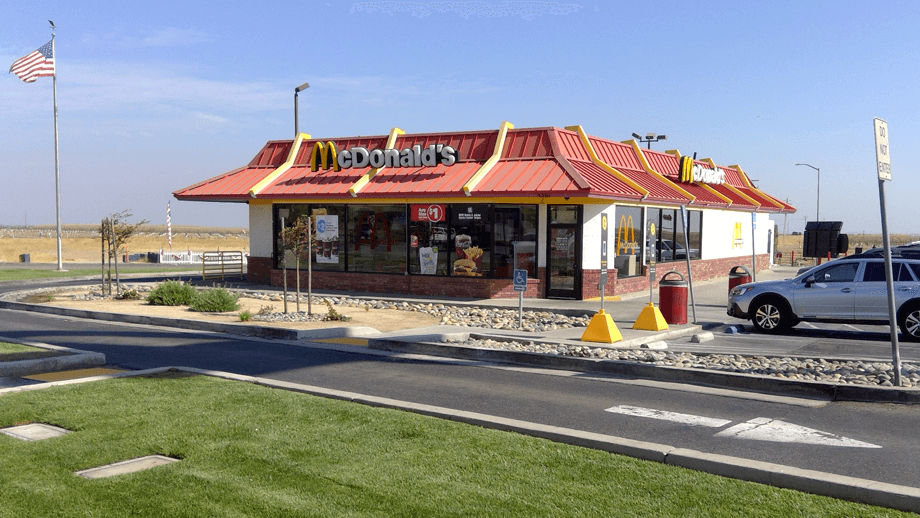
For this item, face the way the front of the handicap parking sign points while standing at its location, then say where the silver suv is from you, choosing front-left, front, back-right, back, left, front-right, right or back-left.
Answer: left

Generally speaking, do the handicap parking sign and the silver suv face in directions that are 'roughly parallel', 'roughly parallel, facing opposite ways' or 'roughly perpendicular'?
roughly perpendicular

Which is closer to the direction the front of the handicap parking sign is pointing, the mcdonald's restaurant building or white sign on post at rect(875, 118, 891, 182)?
the white sign on post

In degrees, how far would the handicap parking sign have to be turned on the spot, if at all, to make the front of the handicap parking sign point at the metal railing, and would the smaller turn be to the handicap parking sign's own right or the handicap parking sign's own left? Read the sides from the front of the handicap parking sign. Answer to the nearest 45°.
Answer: approximately 135° to the handicap parking sign's own right

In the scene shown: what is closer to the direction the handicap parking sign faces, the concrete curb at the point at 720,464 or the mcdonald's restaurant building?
the concrete curb

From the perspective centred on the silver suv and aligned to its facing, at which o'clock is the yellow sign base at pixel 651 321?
The yellow sign base is roughly at 11 o'clock from the silver suv.

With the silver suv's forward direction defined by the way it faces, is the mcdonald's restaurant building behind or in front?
in front

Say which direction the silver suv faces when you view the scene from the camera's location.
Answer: facing to the left of the viewer

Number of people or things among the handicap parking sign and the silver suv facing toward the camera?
1

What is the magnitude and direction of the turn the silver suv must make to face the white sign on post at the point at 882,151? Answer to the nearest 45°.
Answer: approximately 90° to its left

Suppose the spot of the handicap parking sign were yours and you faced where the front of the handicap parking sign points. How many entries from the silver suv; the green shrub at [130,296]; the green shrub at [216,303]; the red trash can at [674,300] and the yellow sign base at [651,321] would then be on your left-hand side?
3

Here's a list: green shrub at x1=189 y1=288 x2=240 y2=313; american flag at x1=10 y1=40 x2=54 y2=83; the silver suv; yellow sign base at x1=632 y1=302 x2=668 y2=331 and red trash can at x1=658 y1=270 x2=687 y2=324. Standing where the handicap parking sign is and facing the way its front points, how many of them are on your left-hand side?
3

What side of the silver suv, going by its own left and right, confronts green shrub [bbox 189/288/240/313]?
front

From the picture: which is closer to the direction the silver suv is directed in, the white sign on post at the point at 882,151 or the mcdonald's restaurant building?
the mcdonald's restaurant building

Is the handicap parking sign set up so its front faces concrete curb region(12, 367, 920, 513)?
yes
